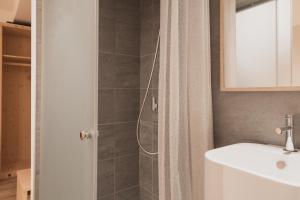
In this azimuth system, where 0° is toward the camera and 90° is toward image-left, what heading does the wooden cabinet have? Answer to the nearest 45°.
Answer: approximately 315°

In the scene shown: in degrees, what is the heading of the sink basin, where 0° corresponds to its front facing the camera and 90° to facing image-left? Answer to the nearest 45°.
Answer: approximately 45°

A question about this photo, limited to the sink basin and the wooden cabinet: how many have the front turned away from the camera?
0

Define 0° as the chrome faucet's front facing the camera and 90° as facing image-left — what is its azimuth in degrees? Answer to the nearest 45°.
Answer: approximately 45°

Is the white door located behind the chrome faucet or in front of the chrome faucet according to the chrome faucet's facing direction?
in front
